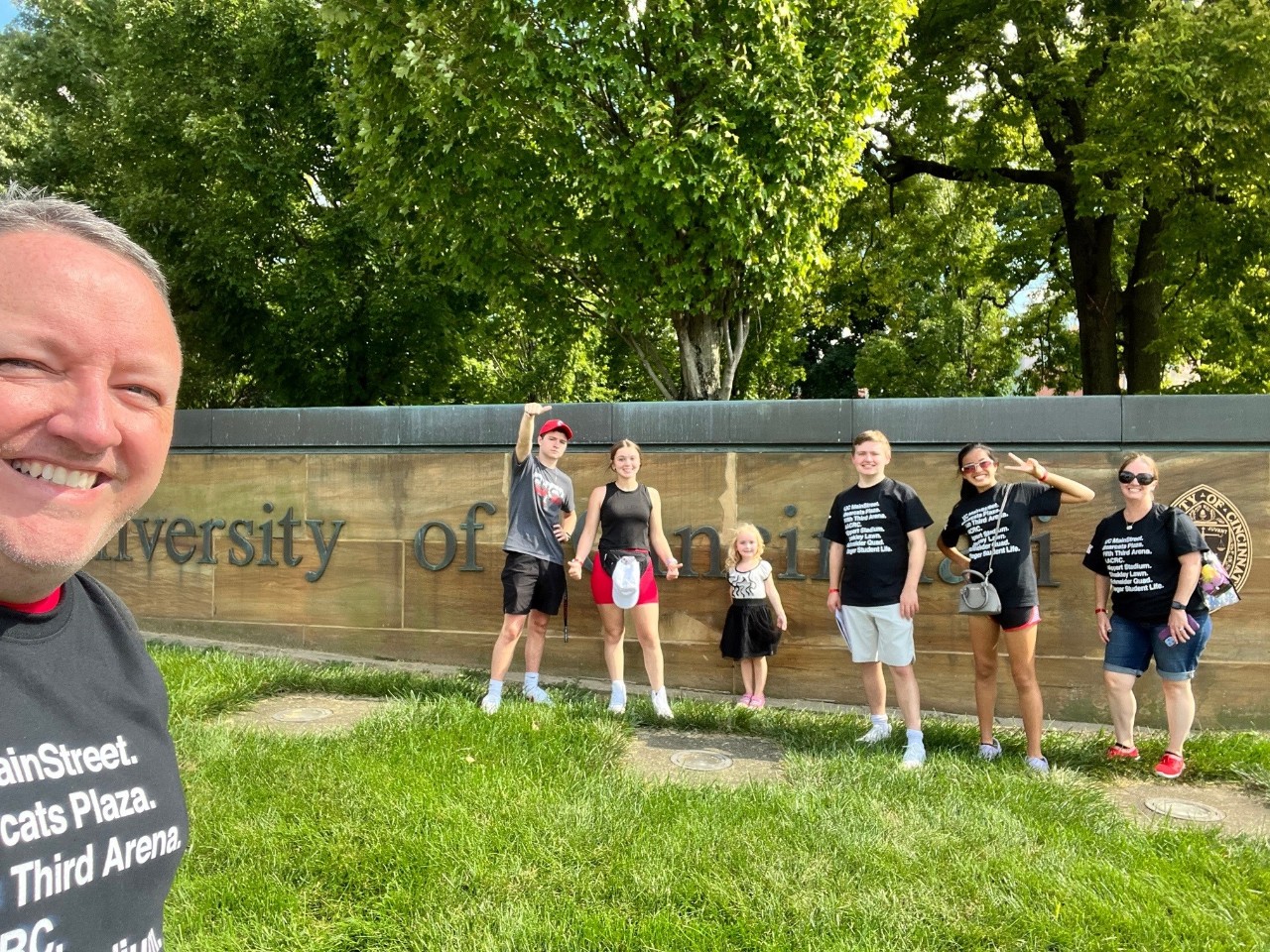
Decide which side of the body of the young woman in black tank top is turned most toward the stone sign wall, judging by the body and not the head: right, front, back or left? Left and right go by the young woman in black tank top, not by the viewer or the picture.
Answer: back

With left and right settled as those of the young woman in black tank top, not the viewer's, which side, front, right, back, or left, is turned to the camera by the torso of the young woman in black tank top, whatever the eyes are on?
front

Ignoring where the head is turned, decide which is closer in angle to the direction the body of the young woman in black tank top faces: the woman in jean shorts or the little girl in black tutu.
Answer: the woman in jean shorts

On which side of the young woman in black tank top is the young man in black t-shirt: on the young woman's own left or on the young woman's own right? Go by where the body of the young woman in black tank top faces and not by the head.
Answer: on the young woman's own left

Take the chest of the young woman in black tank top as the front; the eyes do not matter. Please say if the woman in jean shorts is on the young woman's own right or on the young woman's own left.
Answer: on the young woman's own left

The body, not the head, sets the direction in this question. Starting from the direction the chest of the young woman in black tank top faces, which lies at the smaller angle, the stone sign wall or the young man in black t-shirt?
the young man in black t-shirt
